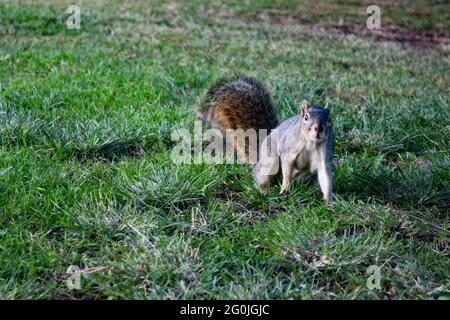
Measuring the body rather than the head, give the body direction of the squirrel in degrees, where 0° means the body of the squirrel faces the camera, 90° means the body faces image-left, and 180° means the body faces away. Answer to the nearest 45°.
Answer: approximately 315°
